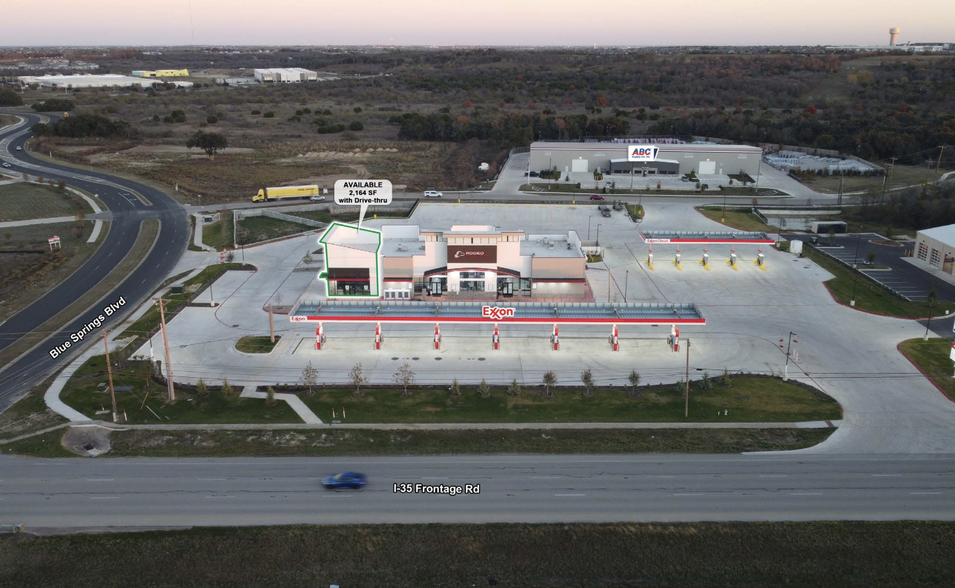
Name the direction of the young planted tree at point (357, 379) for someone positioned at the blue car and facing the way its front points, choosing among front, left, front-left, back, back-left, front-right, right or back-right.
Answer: right

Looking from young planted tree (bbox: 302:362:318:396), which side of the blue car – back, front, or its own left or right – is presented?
right

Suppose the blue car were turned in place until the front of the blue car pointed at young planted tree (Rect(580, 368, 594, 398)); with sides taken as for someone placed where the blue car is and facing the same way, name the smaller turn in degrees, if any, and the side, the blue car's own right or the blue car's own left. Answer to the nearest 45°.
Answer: approximately 135° to the blue car's own right

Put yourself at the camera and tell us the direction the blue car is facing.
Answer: facing to the left of the viewer

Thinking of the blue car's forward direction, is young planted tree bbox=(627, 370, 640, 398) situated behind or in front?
behind

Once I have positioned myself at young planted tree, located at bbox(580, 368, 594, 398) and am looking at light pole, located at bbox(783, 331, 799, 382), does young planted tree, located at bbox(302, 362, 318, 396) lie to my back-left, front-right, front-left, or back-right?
back-left
